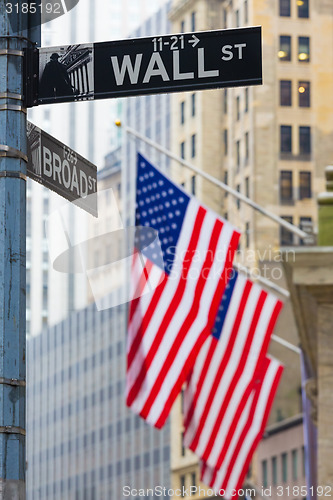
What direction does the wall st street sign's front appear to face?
toward the camera

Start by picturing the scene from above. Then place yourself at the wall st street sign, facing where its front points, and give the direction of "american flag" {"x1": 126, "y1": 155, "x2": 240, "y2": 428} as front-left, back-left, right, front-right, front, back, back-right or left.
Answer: back

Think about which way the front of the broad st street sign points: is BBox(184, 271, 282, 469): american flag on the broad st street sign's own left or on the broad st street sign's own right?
on the broad st street sign's own left

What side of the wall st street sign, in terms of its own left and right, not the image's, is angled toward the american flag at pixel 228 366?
back
